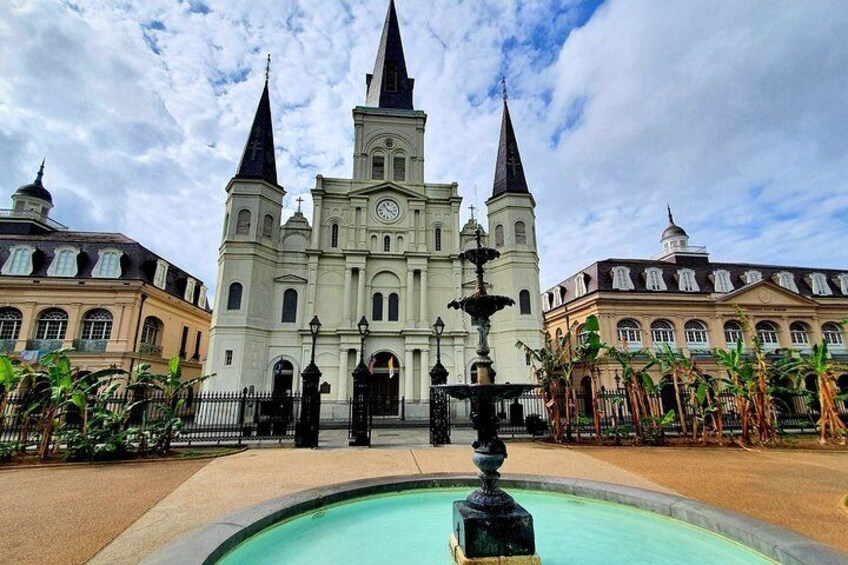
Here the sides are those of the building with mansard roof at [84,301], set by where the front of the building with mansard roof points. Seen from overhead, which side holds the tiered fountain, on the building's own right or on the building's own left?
on the building's own left

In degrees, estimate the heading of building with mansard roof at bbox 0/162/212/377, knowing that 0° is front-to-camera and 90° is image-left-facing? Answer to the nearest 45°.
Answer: approximately 45°

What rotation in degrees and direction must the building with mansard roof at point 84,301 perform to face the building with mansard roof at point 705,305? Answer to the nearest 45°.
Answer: approximately 90° to its left

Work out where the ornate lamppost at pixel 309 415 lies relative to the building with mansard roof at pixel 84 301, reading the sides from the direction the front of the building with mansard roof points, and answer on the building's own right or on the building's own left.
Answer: on the building's own left

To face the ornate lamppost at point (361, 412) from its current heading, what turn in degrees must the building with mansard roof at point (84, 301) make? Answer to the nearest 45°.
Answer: approximately 90° to its left

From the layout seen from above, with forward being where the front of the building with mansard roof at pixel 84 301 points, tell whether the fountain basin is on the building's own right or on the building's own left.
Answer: on the building's own left

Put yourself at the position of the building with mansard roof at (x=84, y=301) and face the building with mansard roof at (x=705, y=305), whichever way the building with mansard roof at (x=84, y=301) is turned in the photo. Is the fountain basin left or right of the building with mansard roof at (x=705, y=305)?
right
